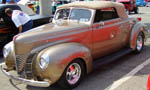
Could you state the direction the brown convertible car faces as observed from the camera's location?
facing the viewer and to the left of the viewer
